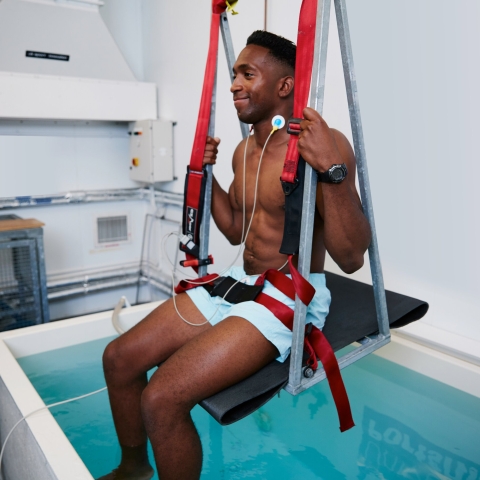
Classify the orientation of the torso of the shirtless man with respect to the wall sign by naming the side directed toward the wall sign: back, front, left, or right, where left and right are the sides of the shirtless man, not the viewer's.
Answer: right

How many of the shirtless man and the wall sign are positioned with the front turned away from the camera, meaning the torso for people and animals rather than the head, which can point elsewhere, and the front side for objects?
0

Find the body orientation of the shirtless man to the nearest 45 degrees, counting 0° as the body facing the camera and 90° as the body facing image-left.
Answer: approximately 45°

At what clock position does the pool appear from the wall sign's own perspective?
The pool is roughly at 11 o'clock from the wall sign.

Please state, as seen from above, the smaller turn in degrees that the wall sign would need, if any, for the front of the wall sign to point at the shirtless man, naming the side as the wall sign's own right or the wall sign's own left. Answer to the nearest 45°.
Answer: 0° — it already faces them

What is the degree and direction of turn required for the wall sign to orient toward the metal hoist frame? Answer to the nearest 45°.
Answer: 0° — it already faces it

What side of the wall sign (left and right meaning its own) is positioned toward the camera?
front

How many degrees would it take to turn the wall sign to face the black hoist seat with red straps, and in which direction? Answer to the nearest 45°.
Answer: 0° — it already faces it
